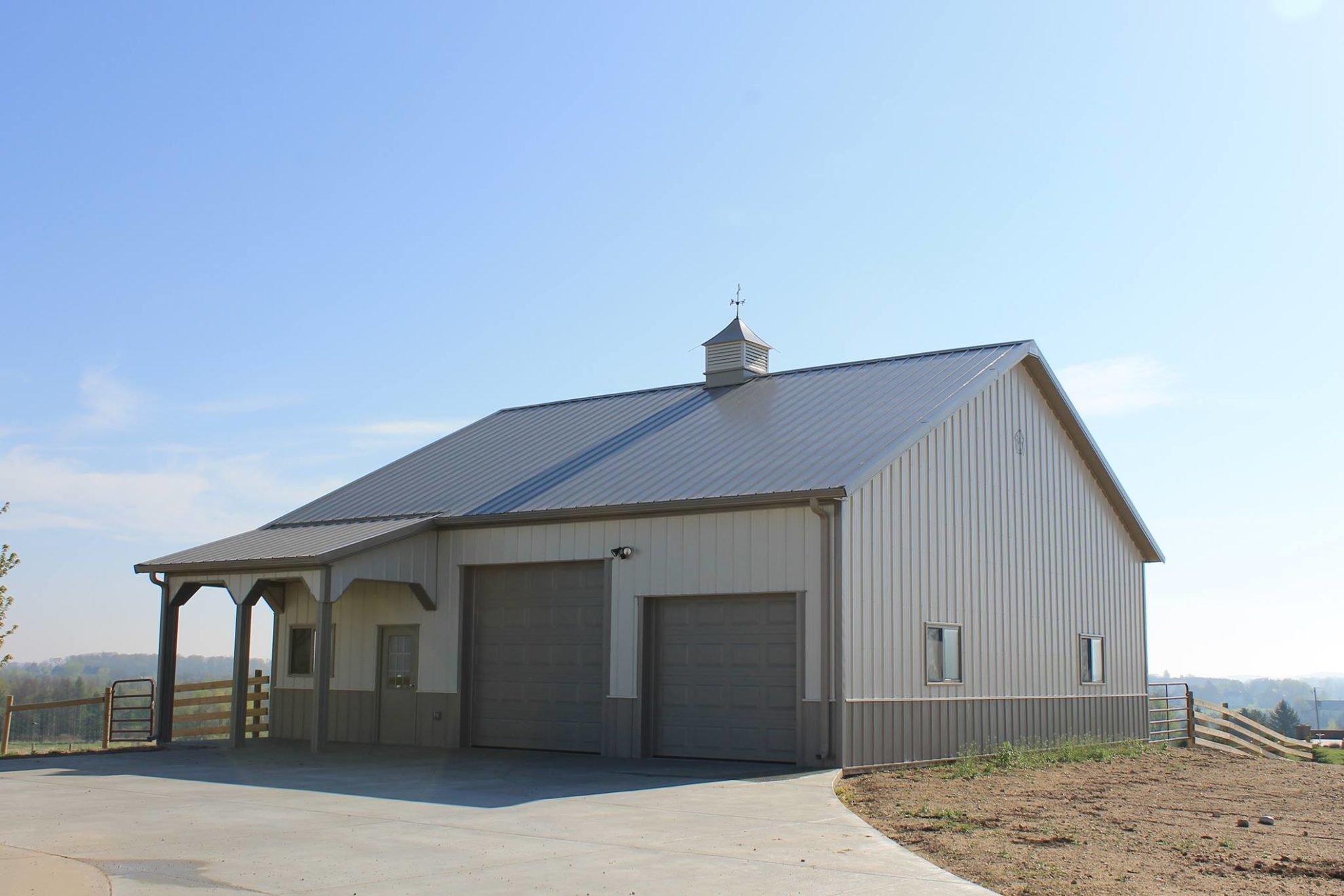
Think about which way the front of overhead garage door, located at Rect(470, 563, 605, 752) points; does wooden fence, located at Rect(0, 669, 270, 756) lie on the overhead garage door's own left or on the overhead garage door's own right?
on the overhead garage door's own right

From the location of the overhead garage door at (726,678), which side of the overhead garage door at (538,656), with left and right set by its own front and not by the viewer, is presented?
left

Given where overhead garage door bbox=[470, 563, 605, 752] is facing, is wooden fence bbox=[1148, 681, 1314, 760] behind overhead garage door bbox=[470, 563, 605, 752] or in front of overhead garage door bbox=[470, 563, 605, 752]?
behind

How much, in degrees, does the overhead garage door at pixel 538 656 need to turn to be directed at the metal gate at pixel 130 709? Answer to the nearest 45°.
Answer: approximately 90° to its right

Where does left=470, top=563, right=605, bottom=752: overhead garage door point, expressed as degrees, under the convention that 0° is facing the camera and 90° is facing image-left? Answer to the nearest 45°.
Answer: approximately 45°

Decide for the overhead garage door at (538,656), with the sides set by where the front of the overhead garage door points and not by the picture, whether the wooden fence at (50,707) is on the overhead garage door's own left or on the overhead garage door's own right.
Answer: on the overhead garage door's own right

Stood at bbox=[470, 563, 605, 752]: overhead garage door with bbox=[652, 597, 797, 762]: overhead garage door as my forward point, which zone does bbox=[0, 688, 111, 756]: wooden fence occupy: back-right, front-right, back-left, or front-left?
back-right
